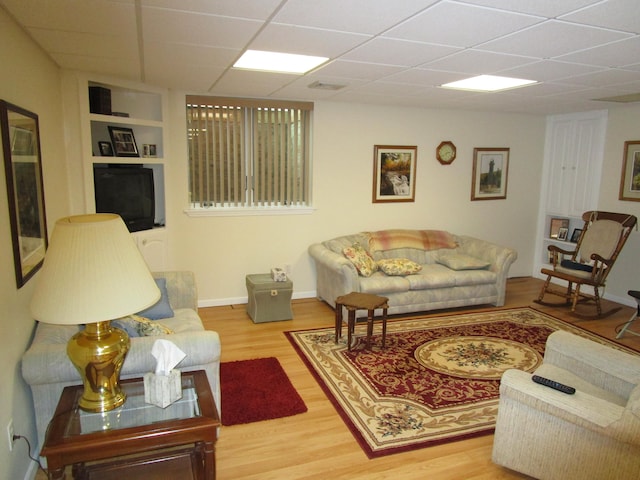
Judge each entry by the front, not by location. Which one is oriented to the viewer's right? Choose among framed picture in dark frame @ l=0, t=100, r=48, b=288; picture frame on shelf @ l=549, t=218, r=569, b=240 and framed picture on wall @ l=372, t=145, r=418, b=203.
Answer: the framed picture in dark frame

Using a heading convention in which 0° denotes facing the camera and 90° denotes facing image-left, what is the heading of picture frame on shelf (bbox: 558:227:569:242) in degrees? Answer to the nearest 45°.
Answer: approximately 45°

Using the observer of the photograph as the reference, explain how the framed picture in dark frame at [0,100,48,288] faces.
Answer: facing to the right of the viewer

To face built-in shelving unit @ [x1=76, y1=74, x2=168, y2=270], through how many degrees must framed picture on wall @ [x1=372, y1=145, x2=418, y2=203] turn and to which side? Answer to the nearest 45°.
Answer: approximately 45° to its right

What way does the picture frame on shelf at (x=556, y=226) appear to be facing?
toward the camera

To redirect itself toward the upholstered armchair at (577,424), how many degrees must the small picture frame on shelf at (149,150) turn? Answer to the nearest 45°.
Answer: approximately 45° to its left

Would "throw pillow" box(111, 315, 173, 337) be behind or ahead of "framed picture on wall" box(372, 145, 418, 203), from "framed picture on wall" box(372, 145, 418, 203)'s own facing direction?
ahead

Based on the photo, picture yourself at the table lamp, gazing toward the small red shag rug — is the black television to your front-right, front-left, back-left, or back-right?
front-left

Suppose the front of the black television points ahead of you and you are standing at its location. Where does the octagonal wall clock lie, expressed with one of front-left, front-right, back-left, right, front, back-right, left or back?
left

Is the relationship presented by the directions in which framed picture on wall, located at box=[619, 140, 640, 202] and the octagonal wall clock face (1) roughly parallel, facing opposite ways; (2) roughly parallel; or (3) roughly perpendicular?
roughly perpendicular

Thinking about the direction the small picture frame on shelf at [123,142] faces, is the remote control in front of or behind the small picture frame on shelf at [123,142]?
in front

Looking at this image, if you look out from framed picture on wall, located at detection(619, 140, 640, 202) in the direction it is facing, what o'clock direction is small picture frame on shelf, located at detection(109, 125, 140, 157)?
The small picture frame on shelf is roughly at 12 o'clock from the framed picture on wall.

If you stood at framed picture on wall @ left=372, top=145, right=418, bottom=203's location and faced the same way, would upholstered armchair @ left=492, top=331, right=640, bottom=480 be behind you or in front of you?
in front

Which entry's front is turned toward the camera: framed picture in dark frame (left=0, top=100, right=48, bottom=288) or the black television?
the black television

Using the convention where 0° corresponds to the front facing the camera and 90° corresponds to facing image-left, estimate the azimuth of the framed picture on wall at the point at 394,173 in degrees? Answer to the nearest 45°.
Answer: approximately 0°

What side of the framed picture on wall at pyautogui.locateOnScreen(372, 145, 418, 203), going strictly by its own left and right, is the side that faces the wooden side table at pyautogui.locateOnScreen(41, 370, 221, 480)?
front

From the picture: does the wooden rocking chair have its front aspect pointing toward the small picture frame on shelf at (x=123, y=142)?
yes

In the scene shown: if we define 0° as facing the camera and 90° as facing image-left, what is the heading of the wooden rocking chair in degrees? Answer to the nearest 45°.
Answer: approximately 45°

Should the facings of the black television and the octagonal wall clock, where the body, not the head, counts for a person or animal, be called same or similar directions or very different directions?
same or similar directions

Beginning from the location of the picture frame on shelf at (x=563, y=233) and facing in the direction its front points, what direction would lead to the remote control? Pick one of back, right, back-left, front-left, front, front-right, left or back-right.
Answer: front-left
